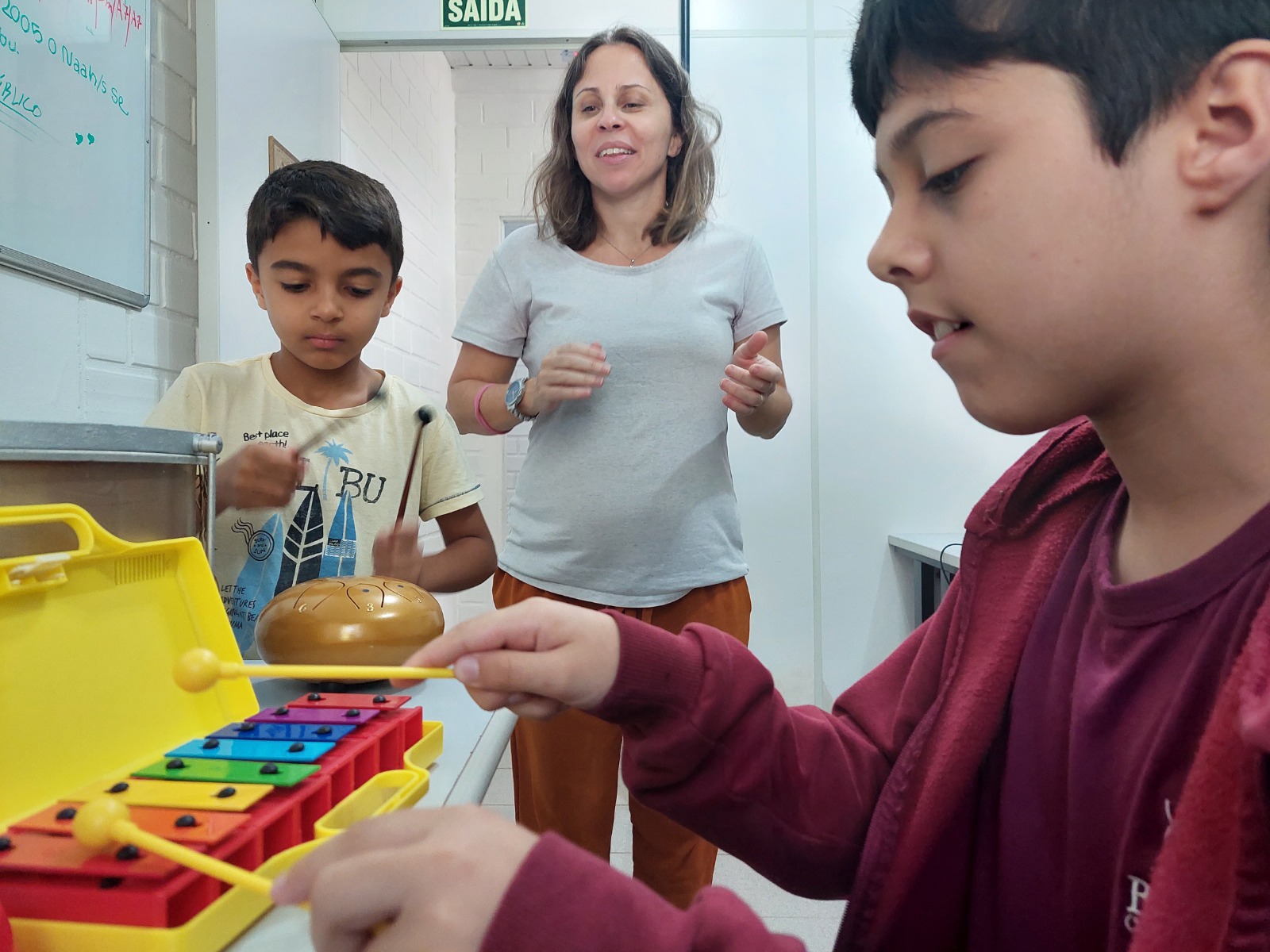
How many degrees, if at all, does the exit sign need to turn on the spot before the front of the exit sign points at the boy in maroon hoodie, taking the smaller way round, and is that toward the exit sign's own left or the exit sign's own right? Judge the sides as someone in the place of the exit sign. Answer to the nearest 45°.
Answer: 0° — it already faces them

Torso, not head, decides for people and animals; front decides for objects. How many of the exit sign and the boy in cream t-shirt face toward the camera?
2

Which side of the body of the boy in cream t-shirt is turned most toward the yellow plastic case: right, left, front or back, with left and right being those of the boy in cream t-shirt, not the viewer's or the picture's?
front

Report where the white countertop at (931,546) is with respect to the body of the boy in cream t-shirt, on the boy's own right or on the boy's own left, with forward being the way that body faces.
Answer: on the boy's own left

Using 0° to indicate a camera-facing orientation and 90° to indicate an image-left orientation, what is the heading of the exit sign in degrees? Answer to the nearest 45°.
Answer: approximately 0°

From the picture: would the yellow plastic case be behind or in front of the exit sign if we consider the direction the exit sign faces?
in front

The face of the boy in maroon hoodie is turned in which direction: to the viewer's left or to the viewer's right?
to the viewer's left
